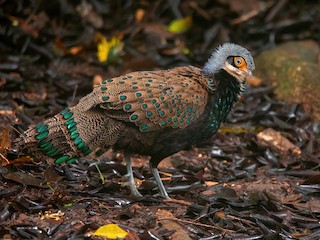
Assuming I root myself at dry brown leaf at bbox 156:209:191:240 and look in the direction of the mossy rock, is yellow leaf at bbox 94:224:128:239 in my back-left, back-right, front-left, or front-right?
back-left

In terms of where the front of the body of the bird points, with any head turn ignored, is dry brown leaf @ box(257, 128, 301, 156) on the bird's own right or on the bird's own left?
on the bird's own left

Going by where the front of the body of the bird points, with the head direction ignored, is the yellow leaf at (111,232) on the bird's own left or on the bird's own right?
on the bird's own right

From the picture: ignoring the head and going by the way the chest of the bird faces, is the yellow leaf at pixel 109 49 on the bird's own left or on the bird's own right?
on the bird's own left

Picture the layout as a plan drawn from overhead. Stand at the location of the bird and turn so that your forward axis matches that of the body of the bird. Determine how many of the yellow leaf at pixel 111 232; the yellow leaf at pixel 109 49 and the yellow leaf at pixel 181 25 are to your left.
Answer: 2

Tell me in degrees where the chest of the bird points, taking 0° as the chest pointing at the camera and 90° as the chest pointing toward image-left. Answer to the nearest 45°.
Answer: approximately 270°

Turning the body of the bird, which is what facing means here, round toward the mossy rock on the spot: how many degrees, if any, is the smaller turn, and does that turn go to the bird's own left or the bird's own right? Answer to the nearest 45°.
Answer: approximately 45° to the bird's own left

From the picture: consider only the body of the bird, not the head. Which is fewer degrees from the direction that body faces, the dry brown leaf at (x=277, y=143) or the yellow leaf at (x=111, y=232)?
the dry brown leaf

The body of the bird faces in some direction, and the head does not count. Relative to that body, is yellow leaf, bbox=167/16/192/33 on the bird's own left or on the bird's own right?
on the bird's own left
